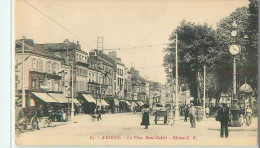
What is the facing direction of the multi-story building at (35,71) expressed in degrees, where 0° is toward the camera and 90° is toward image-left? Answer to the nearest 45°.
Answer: approximately 315°

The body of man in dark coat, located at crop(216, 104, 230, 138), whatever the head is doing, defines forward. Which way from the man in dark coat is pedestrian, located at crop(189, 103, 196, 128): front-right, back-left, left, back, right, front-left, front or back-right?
back-right

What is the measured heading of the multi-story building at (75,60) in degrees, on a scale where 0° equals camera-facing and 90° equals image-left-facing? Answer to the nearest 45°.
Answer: approximately 315°

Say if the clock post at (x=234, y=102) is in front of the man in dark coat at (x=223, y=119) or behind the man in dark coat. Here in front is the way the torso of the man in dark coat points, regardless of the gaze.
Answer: behind

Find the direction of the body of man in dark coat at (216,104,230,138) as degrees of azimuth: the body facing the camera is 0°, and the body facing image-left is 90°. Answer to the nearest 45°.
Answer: approximately 0°

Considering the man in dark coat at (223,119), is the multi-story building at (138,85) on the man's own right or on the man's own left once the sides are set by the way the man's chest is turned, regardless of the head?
on the man's own right

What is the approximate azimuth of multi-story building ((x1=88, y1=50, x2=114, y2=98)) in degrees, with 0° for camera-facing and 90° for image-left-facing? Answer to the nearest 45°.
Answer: approximately 315°
